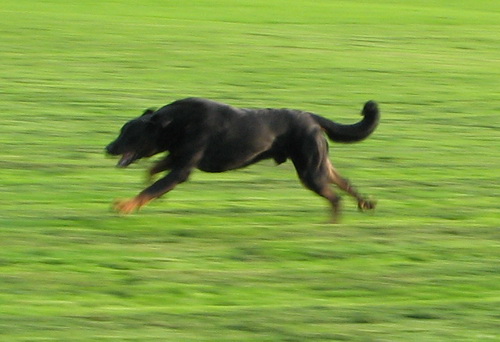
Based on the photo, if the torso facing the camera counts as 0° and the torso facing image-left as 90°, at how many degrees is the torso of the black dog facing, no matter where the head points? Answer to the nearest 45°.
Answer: approximately 90°
